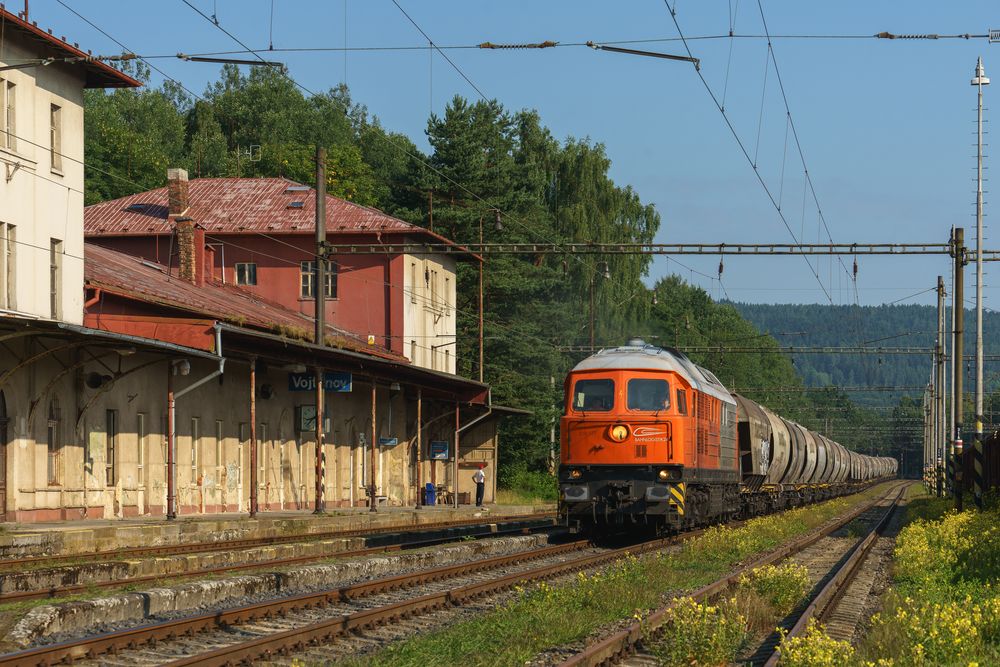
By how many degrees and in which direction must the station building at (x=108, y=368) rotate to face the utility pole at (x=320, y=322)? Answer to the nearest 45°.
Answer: approximately 90° to its left

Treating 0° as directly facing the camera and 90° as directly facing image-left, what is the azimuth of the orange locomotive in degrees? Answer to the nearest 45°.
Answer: approximately 0°

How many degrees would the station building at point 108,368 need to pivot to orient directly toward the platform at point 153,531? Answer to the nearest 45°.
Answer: approximately 45° to its right

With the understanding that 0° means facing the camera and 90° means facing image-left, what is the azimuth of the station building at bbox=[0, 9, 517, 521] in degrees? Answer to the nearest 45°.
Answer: approximately 315°
